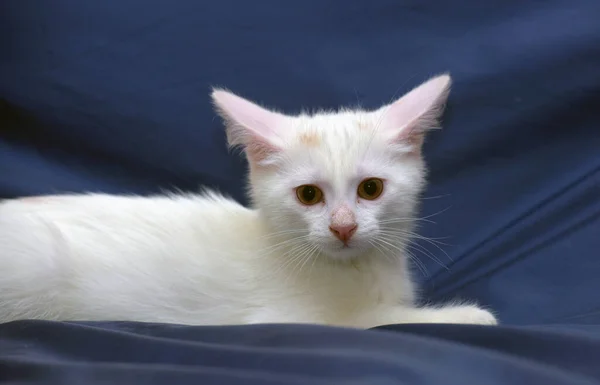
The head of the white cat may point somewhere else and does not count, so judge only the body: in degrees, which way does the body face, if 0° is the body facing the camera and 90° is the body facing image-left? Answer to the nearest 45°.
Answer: approximately 270°
